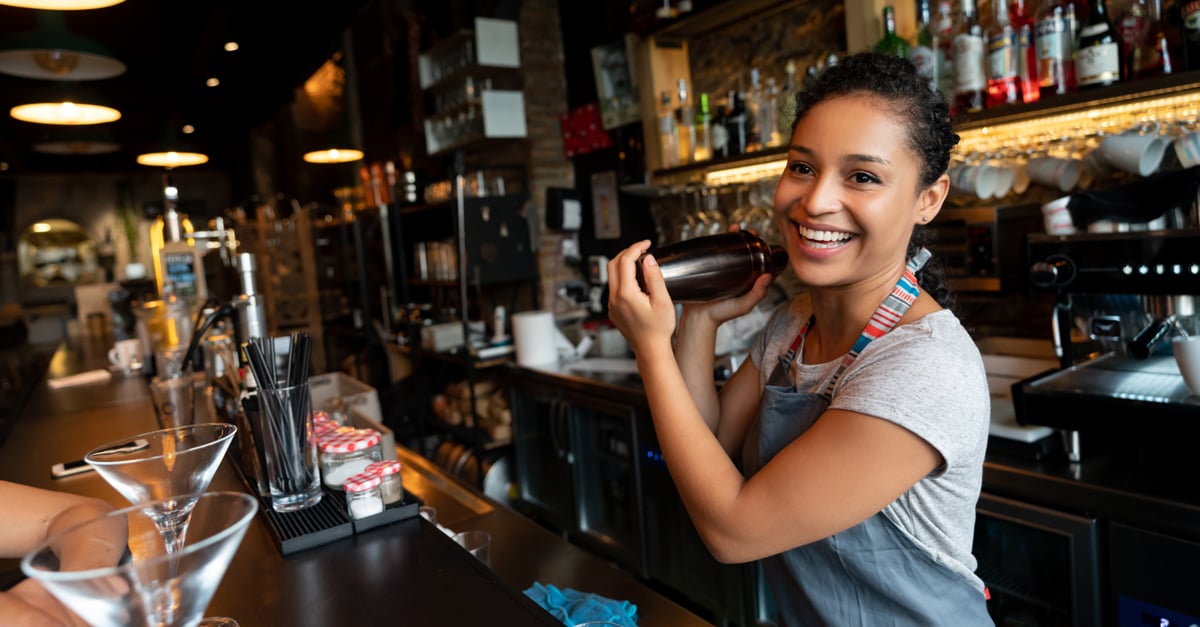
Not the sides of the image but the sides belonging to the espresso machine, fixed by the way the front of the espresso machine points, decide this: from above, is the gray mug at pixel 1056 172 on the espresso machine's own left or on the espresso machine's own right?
on the espresso machine's own right

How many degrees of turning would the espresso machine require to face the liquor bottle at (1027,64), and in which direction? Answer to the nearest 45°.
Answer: approximately 135° to its right

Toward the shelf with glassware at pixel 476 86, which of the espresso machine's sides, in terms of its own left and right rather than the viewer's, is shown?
right

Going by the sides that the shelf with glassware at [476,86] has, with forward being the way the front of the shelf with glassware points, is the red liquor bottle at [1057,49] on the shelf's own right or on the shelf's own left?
on the shelf's own left

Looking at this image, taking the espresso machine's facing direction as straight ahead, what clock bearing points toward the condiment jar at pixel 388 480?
The condiment jar is roughly at 12 o'clock from the espresso machine.

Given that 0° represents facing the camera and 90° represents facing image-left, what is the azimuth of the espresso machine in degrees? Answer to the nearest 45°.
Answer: approximately 45°

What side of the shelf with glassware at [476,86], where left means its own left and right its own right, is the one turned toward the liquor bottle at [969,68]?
left

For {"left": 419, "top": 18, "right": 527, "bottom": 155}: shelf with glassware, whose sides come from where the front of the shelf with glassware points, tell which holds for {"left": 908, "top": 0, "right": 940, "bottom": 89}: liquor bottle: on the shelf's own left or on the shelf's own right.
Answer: on the shelf's own left
